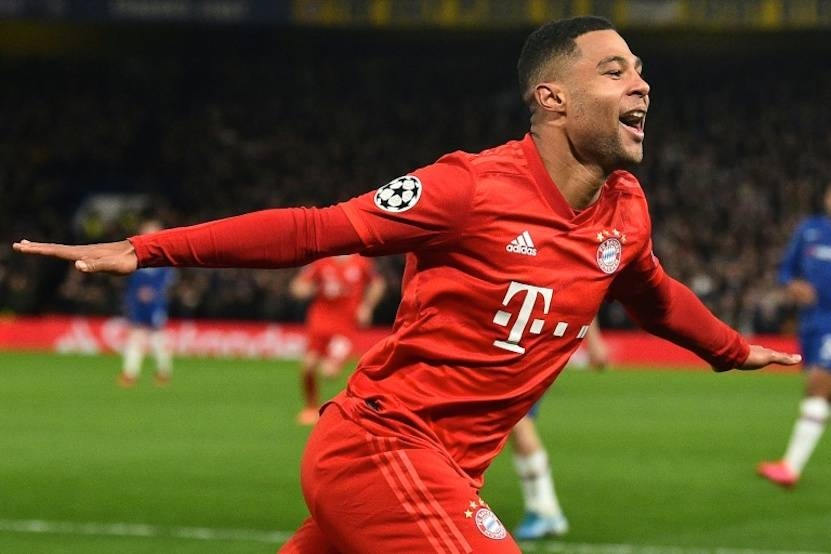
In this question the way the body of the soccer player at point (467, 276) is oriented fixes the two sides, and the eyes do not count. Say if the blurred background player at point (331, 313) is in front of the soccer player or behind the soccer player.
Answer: behind

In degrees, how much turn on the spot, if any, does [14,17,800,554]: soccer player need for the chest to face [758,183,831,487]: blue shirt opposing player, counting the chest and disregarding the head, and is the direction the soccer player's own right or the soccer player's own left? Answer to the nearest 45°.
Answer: approximately 90° to the soccer player's own left

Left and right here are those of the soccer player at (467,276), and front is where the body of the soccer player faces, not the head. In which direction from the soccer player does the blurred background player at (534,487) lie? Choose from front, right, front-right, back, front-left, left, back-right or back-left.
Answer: back-left

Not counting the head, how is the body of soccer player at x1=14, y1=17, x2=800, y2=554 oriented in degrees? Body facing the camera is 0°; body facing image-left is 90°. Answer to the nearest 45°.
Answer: approximately 315°

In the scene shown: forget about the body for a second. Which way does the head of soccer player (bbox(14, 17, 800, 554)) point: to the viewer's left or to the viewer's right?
to the viewer's right

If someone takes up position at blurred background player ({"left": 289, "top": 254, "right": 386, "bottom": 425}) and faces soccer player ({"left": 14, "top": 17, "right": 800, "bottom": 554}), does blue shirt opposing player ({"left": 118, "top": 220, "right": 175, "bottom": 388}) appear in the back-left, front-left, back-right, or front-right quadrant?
back-right
